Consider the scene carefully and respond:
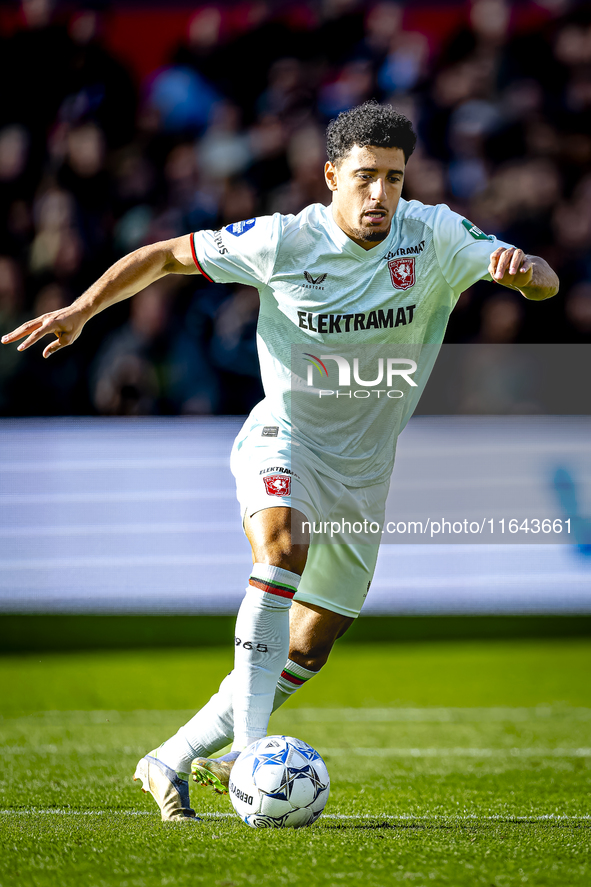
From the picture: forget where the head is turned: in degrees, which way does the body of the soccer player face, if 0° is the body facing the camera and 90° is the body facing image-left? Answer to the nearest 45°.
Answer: approximately 0°
